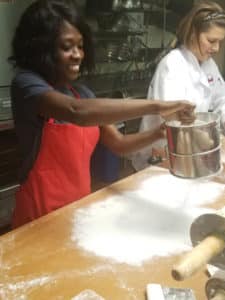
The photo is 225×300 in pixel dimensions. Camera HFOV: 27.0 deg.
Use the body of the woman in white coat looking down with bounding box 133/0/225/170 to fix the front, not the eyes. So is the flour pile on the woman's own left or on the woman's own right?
on the woman's own right

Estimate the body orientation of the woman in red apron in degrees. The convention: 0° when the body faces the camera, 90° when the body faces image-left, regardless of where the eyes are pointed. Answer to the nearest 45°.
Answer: approximately 315°

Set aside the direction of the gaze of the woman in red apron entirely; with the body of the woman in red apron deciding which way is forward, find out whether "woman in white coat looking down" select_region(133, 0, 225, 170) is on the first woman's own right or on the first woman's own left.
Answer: on the first woman's own left

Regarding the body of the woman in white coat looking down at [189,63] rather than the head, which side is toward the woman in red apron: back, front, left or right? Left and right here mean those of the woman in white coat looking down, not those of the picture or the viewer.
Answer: right
